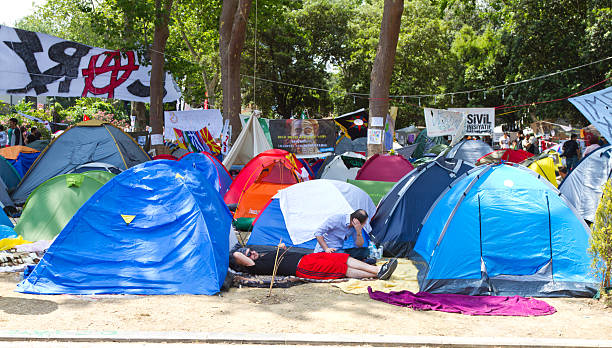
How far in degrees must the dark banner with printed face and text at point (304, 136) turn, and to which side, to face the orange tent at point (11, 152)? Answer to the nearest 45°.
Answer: approximately 90° to its right

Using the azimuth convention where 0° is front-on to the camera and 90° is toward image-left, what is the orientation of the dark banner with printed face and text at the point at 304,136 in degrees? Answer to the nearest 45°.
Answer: approximately 0°

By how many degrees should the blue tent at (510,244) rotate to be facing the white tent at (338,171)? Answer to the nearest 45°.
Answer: approximately 135° to its right

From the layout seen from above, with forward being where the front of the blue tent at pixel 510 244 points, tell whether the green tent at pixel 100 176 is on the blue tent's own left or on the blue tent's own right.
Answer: on the blue tent's own right

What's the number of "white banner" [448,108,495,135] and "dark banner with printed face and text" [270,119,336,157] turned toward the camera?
2

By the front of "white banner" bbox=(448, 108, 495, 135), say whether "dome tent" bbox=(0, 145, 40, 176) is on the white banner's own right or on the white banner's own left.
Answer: on the white banner's own right

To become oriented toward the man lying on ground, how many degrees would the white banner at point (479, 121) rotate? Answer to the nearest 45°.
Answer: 0° — it already faces them

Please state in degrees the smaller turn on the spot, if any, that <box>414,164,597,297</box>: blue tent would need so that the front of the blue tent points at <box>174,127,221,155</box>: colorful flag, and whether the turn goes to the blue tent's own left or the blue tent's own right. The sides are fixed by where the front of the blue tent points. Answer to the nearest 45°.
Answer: approximately 135° to the blue tent's own right

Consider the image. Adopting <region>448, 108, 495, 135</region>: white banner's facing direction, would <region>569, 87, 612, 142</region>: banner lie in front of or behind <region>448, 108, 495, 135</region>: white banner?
in front

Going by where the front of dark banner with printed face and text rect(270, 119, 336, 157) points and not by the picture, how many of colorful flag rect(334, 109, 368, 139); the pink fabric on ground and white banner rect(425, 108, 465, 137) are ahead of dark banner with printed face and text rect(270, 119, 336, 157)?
1

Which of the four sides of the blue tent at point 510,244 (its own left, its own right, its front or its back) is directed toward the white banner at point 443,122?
back
